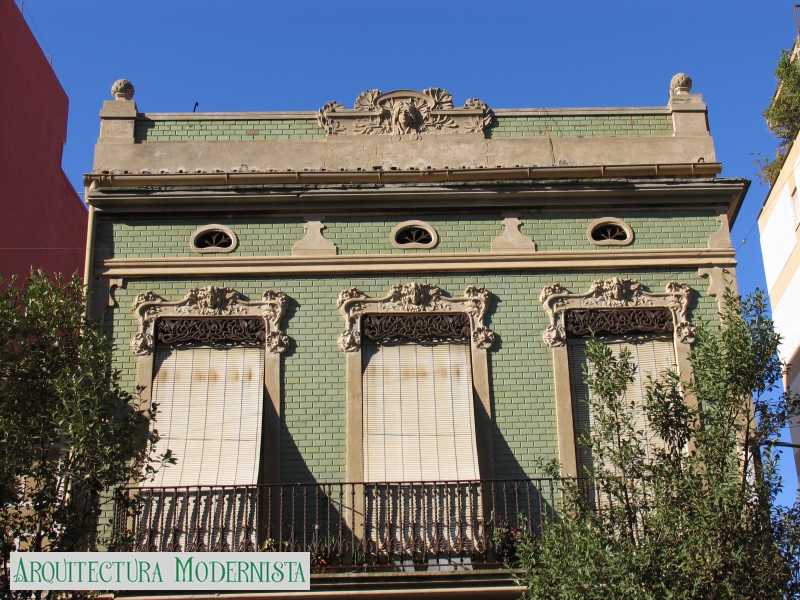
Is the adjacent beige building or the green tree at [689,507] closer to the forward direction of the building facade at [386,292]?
the green tree

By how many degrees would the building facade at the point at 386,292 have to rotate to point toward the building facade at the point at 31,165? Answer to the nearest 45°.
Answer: approximately 135° to its right

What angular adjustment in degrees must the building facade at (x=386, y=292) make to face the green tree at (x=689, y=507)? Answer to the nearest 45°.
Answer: approximately 45° to its left

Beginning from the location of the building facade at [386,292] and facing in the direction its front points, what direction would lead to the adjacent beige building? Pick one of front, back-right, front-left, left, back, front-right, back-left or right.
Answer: back-left

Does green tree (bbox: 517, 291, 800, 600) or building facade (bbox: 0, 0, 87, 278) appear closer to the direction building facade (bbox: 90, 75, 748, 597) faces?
the green tree

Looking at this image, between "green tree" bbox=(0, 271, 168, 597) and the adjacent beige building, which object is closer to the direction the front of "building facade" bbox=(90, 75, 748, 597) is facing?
the green tree

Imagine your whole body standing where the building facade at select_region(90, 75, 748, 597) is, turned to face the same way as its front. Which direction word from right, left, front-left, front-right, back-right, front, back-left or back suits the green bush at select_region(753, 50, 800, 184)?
back-left

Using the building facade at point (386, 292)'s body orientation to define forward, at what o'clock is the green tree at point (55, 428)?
The green tree is roughly at 2 o'clock from the building facade.

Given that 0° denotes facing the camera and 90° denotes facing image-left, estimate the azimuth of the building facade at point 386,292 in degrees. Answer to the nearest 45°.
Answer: approximately 0°
